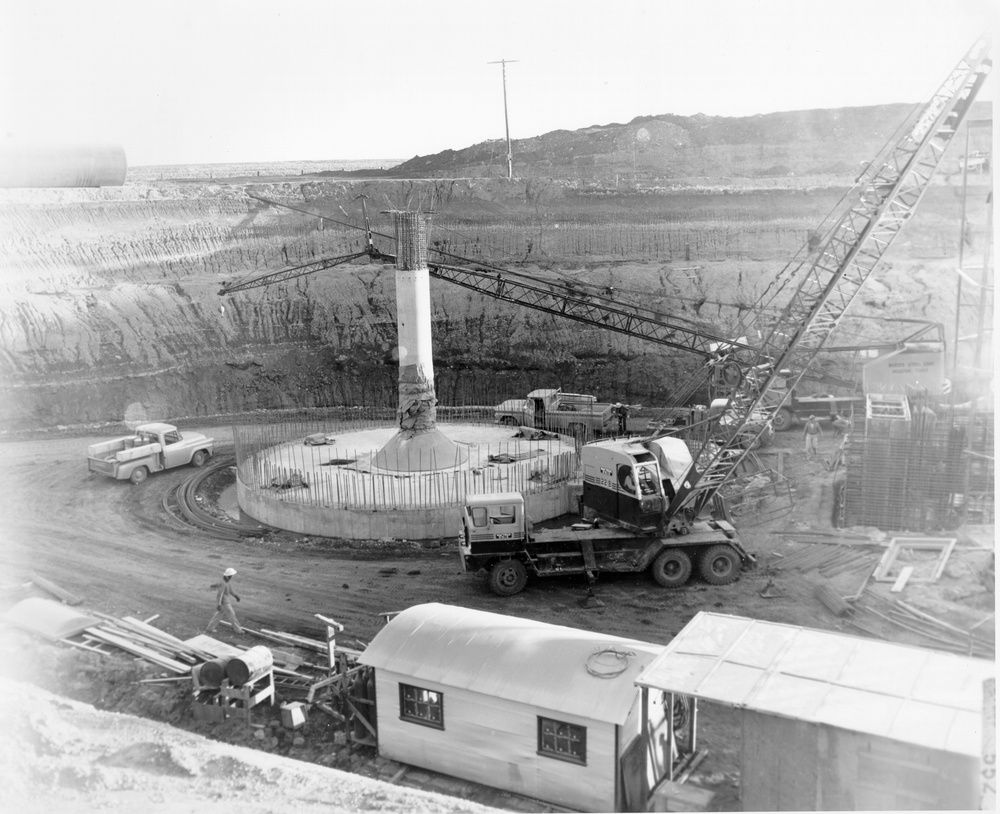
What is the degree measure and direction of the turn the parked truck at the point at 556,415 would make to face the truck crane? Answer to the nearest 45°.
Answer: approximately 135° to its left

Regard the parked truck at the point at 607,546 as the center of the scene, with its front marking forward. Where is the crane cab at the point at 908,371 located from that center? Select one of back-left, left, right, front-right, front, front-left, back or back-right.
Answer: back-right

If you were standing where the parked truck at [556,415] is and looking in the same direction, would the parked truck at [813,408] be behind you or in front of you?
behind

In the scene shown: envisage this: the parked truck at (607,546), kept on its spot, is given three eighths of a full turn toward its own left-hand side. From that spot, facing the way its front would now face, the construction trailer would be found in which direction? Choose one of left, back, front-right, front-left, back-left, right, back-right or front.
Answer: front-right

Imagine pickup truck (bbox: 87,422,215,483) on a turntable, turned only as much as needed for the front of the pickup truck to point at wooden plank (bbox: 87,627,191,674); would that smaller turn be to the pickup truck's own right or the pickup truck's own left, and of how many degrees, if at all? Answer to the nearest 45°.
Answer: approximately 135° to the pickup truck's own right

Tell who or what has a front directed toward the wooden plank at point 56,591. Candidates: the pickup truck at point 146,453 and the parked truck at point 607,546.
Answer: the parked truck

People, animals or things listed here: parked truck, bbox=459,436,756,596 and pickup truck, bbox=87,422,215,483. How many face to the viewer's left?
1

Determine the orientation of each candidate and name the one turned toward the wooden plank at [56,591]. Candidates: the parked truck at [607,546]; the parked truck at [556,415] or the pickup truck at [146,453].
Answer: the parked truck at [607,546]

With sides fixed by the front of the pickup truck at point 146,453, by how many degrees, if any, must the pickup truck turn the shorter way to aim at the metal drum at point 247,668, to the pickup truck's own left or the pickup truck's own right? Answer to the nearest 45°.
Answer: approximately 135° to the pickup truck's own right

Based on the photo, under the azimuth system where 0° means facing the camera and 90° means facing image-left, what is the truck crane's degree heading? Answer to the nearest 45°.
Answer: approximately 90°

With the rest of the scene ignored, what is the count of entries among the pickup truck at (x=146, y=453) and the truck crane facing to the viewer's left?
1

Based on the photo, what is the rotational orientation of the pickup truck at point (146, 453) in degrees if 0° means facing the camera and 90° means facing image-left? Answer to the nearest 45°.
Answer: approximately 225°
